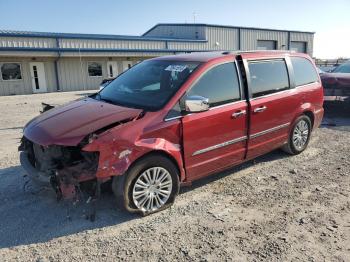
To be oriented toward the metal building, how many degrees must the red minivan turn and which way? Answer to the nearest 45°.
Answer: approximately 135° to its right

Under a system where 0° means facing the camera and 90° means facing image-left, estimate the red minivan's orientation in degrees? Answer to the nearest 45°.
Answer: approximately 45°

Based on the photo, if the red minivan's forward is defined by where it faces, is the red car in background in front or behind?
behind
